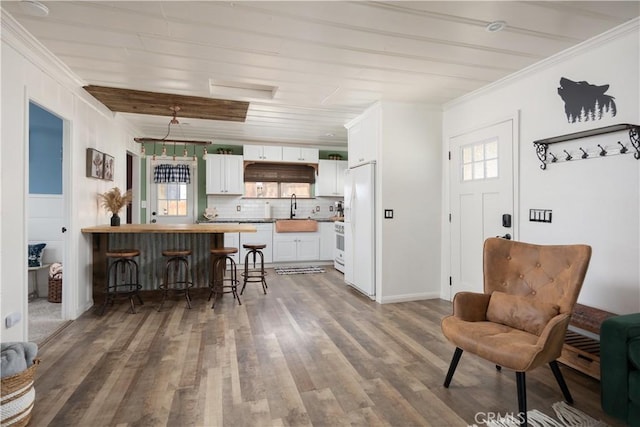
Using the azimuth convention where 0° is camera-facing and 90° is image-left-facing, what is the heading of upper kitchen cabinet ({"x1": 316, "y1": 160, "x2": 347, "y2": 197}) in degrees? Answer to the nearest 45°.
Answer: approximately 0°

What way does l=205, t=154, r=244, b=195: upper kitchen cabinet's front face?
toward the camera

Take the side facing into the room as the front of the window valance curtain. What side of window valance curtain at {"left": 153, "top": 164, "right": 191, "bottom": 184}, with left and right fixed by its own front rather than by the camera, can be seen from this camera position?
front

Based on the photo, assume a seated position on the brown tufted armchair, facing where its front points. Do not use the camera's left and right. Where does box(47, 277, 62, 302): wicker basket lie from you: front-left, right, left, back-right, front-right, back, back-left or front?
front-right

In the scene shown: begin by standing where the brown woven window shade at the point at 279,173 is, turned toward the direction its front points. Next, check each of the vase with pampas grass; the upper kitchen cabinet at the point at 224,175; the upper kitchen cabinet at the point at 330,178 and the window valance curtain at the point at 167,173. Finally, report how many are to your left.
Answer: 1

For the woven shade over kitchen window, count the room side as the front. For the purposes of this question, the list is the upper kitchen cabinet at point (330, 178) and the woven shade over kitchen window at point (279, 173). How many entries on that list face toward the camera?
2

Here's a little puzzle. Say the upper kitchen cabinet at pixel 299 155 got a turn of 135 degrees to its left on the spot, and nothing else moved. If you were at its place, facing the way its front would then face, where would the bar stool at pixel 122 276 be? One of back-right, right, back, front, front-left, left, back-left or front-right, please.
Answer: back

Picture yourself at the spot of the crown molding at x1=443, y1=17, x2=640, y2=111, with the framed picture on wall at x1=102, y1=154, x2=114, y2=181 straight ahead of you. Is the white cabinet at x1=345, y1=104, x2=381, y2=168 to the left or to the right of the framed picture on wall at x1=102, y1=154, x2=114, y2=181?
right

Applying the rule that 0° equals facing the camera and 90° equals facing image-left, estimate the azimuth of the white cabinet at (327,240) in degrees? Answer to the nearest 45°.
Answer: approximately 0°

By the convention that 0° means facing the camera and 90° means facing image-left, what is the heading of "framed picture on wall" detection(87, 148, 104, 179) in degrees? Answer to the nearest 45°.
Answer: approximately 315°

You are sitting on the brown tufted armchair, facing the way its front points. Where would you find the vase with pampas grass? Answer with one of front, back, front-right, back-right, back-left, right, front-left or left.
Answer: front-right

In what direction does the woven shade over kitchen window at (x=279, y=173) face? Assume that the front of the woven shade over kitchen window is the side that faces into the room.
toward the camera

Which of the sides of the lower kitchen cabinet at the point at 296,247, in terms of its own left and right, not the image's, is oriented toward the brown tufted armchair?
front

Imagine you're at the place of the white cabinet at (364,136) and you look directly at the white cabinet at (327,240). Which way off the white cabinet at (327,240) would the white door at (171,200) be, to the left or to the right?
left

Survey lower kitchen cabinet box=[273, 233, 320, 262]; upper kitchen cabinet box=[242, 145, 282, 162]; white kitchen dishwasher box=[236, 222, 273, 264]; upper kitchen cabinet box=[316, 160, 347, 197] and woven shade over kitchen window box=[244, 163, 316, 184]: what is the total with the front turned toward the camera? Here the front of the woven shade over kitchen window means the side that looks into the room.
5

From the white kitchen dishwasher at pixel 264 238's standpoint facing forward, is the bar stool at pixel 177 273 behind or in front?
in front

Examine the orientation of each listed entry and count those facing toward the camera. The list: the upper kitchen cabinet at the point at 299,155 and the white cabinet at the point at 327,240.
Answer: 2

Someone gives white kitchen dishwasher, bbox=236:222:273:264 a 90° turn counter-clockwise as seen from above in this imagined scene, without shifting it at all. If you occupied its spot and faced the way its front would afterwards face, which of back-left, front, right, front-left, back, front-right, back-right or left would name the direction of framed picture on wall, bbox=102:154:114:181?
back-right

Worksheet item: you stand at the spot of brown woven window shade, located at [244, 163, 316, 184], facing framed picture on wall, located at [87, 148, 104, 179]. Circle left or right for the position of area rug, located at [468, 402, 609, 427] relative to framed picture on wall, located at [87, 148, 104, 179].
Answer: left

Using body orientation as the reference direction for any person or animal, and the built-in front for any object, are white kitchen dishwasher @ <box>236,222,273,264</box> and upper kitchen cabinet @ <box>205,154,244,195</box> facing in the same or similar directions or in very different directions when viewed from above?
same or similar directions

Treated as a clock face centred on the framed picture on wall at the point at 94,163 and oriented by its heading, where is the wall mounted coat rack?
The wall mounted coat rack is roughly at 12 o'clock from the framed picture on wall.
